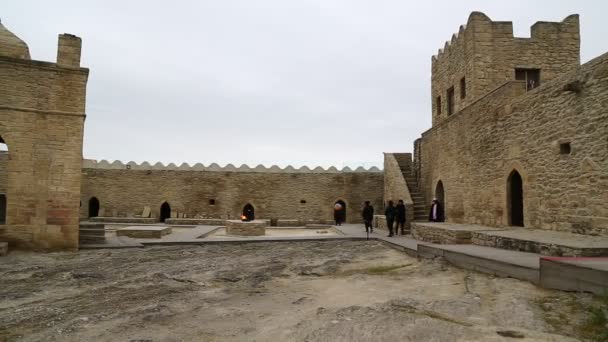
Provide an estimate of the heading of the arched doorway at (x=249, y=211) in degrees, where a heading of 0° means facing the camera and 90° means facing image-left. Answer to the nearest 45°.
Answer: approximately 0°

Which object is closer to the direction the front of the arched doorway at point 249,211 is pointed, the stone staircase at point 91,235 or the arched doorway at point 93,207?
the stone staircase

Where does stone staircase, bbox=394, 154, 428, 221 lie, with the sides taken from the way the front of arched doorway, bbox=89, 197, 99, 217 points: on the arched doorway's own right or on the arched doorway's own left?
on the arched doorway's own left

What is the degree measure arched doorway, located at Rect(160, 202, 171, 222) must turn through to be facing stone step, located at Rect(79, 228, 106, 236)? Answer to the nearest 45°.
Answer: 0° — it already faces it

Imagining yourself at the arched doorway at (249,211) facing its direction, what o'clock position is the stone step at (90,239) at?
The stone step is roughly at 1 o'clock from the arched doorway.

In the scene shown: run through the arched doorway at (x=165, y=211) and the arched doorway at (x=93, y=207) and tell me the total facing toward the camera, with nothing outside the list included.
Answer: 2
